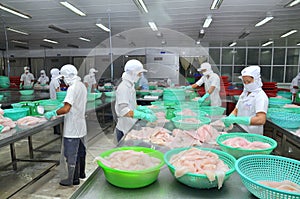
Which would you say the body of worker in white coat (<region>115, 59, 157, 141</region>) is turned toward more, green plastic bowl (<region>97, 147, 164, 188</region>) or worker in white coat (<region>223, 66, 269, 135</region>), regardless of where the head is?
the worker in white coat

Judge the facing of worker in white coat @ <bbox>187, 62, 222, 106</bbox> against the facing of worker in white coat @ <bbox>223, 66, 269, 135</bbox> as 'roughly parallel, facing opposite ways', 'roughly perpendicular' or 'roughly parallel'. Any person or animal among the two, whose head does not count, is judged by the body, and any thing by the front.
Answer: roughly parallel

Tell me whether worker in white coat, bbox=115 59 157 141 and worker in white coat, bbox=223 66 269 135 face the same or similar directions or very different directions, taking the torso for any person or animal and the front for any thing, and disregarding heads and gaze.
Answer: very different directions

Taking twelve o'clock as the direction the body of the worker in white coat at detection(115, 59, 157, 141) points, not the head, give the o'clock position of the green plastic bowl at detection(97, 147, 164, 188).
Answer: The green plastic bowl is roughly at 3 o'clock from the worker in white coat.

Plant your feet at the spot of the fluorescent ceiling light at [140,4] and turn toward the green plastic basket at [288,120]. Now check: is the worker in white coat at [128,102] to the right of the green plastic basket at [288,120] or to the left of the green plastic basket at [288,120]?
right

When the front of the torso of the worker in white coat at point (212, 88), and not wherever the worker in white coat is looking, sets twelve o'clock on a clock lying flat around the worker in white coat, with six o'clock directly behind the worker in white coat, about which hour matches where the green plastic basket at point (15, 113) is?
The green plastic basket is roughly at 12 o'clock from the worker in white coat.

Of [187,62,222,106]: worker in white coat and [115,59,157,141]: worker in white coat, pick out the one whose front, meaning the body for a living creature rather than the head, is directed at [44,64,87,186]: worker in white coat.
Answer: [187,62,222,106]: worker in white coat

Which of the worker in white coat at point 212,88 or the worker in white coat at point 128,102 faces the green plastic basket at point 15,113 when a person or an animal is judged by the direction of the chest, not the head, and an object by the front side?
the worker in white coat at point 212,88

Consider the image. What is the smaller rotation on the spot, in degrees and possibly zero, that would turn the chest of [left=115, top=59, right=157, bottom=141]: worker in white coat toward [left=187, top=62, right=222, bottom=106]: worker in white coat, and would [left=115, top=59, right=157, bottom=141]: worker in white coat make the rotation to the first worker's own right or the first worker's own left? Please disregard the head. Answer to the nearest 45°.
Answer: approximately 45° to the first worker's own left

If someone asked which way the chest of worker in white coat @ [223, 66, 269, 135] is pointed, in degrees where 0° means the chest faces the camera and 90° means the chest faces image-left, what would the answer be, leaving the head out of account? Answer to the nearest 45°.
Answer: approximately 45°

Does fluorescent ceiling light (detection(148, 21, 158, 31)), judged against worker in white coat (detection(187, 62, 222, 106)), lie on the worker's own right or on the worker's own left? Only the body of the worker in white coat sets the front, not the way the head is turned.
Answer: on the worker's own right

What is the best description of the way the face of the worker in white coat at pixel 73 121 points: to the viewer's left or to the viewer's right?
to the viewer's left

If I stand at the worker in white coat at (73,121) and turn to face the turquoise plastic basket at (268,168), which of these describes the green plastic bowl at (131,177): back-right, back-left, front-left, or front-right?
front-right

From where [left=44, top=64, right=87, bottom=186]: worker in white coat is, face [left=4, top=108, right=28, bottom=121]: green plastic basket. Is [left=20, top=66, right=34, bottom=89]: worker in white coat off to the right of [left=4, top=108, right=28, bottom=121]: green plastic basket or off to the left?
right

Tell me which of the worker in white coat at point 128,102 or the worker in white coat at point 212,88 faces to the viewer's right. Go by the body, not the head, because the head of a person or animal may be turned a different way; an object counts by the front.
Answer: the worker in white coat at point 128,102

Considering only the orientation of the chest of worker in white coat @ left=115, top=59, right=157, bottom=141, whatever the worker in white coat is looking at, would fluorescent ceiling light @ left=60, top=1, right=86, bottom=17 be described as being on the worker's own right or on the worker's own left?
on the worker's own left

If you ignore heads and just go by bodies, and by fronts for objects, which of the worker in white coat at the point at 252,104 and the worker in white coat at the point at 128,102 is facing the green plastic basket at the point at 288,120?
the worker in white coat at the point at 128,102

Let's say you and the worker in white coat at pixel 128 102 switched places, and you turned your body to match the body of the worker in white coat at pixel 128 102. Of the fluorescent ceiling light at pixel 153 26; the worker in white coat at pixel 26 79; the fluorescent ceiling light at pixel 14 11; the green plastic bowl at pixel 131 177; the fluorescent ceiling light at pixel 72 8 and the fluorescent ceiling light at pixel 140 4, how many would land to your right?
1

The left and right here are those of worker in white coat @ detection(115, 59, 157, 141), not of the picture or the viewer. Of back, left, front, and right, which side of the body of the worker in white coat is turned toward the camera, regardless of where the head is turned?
right

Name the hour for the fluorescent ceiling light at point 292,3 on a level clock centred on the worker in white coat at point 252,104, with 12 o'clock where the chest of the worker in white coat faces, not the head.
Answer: The fluorescent ceiling light is roughly at 5 o'clock from the worker in white coat.
